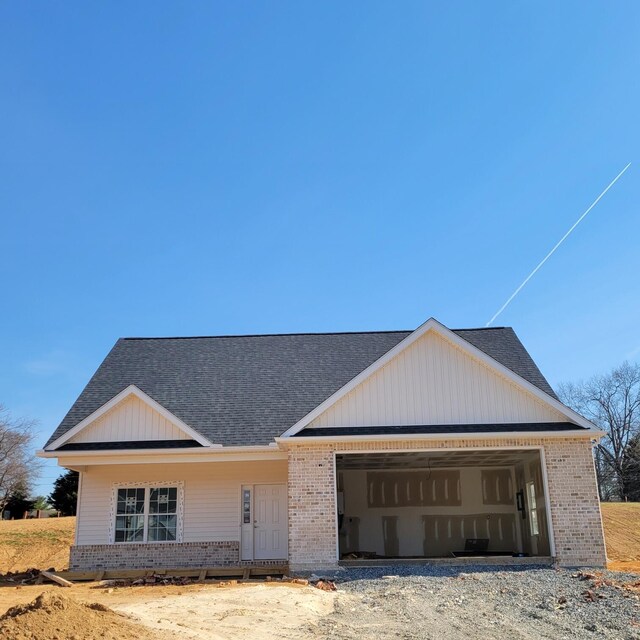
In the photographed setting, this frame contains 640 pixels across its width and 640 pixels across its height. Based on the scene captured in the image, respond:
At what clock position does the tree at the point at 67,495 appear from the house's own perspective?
The tree is roughly at 5 o'clock from the house.

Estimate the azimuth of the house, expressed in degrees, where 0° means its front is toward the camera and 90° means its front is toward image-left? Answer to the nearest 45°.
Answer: approximately 0°
